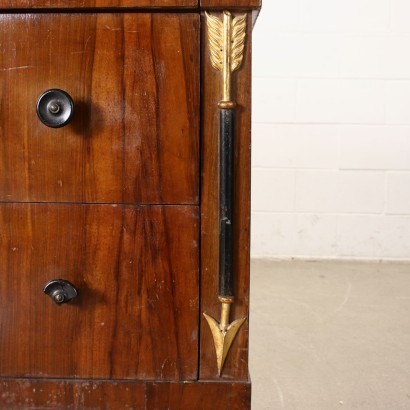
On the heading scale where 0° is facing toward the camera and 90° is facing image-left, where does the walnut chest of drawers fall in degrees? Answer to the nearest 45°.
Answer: approximately 0°
